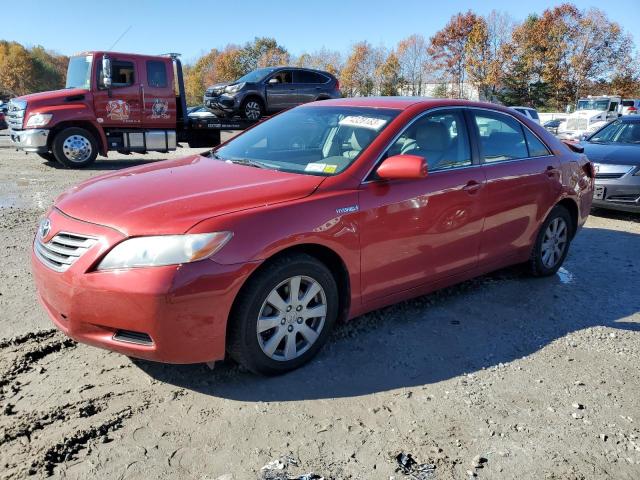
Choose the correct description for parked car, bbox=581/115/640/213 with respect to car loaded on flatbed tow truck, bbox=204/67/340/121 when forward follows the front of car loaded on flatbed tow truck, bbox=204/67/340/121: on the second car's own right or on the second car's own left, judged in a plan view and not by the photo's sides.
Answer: on the second car's own left

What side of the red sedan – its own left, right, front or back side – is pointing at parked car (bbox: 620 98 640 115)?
back

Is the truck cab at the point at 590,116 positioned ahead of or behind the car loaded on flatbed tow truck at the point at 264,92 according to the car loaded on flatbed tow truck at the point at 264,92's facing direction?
behind

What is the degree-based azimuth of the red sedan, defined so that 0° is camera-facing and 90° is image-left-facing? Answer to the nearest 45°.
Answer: approximately 45°

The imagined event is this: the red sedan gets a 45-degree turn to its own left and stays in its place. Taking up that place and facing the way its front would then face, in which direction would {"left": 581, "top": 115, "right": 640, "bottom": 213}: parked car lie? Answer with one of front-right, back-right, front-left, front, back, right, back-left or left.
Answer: back-left
